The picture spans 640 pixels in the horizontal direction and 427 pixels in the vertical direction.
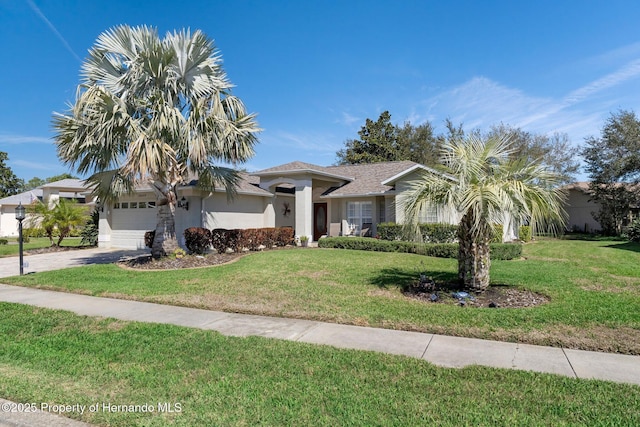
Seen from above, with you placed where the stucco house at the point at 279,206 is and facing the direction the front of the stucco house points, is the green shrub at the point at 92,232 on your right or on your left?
on your right

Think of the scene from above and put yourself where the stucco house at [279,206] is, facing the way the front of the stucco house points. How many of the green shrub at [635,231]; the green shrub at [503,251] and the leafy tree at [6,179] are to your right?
1

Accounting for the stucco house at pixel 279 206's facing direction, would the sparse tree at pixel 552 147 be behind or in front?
behind

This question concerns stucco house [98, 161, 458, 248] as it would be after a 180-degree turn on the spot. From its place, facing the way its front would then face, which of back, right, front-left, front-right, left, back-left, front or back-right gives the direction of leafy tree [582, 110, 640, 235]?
front-right

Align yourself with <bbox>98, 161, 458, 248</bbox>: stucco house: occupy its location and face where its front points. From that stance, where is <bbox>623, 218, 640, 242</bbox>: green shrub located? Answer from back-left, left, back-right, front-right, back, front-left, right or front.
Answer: back-left

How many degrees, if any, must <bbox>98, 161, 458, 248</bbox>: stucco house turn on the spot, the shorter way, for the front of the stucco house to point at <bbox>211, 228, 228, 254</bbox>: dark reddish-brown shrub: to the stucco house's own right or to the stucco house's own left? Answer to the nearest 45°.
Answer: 0° — it already faces it

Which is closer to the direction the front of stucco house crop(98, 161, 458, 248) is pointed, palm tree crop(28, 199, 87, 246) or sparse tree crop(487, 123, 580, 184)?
the palm tree

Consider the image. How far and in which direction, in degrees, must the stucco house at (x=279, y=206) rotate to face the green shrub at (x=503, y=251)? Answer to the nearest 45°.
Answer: approximately 90° to its left

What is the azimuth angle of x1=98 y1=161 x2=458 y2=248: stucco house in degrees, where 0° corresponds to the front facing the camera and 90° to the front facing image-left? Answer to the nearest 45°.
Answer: approximately 45°

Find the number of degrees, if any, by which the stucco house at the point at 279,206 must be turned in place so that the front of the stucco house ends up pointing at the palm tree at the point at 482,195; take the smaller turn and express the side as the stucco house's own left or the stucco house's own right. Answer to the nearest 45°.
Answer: approximately 45° to the stucco house's own left

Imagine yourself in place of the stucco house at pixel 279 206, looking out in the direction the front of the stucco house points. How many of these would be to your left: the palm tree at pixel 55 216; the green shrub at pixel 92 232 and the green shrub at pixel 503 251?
1

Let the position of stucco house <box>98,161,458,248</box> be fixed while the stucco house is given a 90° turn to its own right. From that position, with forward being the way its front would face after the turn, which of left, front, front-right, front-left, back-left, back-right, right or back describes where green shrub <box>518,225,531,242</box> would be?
back-right

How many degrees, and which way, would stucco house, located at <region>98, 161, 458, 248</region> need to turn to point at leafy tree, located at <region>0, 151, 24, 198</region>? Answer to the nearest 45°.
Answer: approximately 90° to its right

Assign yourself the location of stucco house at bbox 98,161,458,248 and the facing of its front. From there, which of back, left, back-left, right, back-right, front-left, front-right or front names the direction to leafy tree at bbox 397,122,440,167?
back
